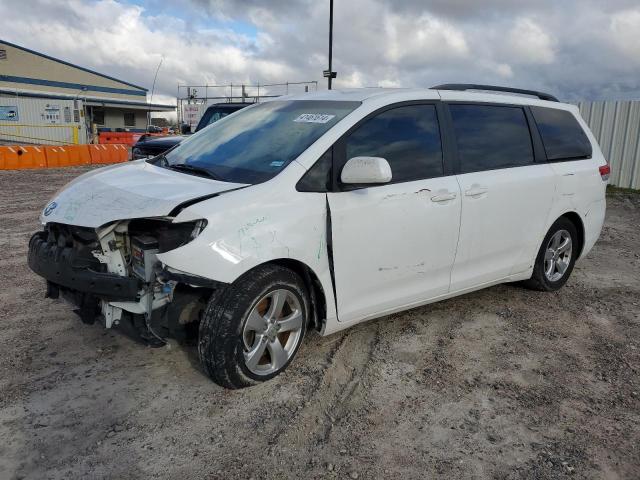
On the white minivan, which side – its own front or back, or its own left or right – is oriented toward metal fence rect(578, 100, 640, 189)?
back

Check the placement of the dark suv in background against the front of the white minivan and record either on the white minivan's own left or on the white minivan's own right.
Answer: on the white minivan's own right

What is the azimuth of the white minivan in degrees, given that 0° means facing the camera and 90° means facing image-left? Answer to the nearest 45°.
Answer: approximately 45°

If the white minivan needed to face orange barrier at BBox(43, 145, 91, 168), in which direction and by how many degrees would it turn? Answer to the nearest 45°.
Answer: approximately 90° to its right

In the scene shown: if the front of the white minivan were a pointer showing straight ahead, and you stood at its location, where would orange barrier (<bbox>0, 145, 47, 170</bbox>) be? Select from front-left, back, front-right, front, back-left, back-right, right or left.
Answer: right

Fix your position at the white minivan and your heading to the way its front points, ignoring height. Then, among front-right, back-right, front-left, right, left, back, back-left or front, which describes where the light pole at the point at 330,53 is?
back-right
